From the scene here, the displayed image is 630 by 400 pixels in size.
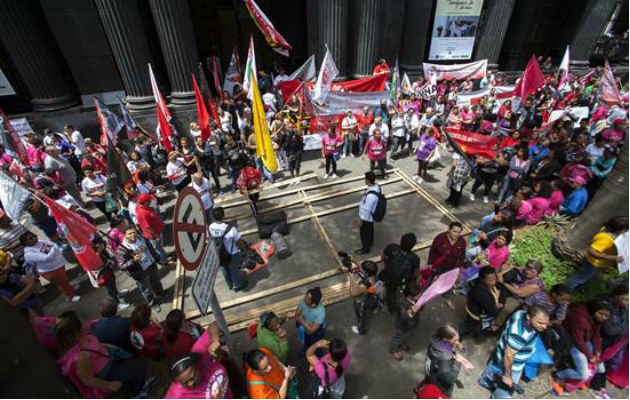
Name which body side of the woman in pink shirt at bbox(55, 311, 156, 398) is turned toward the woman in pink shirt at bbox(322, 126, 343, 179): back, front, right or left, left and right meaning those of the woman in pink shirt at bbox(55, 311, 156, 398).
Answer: front

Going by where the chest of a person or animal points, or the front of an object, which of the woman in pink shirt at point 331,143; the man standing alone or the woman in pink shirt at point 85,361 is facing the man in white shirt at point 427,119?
the woman in pink shirt at point 85,361

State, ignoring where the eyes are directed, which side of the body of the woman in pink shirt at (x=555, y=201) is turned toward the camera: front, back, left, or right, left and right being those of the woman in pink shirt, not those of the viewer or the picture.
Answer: left

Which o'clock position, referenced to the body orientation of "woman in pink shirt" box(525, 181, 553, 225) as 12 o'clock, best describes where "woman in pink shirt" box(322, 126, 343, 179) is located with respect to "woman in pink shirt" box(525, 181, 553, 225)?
"woman in pink shirt" box(322, 126, 343, 179) is roughly at 12 o'clock from "woman in pink shirt" box(525, 181, 553, 225).

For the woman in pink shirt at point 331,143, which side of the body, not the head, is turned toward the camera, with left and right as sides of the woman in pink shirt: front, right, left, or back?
front

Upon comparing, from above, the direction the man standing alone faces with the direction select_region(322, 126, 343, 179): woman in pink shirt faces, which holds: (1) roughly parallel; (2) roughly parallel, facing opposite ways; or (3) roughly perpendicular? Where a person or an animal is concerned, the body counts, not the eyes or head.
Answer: roughly perpendicular

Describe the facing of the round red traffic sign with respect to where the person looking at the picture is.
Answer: facing the viewer and to the right of the viewer

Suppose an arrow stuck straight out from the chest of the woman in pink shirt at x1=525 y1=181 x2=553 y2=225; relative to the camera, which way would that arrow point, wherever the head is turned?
to the viewer's left

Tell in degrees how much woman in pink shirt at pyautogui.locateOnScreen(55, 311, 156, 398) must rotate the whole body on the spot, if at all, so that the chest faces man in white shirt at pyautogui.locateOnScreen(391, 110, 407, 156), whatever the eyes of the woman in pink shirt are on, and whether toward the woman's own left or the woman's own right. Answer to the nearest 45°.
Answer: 0° — they already face them

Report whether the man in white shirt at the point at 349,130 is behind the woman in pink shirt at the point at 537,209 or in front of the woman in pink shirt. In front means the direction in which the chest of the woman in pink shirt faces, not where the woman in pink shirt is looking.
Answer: in front

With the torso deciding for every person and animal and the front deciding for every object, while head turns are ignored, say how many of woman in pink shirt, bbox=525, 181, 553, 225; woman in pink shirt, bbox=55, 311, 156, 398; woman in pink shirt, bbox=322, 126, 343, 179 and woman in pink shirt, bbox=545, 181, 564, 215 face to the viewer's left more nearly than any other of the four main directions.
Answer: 2

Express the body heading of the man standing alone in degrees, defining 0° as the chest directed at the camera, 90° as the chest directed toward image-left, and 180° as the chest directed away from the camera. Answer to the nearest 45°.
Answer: approximately 90°

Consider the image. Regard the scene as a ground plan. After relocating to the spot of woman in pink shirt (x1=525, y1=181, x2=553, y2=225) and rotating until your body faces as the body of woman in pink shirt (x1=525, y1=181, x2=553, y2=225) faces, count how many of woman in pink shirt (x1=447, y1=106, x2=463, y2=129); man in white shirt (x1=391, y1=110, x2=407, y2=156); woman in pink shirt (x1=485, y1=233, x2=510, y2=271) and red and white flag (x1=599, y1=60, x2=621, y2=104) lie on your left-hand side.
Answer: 1

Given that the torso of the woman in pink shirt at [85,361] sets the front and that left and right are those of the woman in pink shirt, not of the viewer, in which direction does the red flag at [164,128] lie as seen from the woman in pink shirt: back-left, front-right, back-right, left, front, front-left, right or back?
front-left

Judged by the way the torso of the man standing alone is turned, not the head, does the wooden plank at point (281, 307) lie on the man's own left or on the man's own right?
on the man's own left
